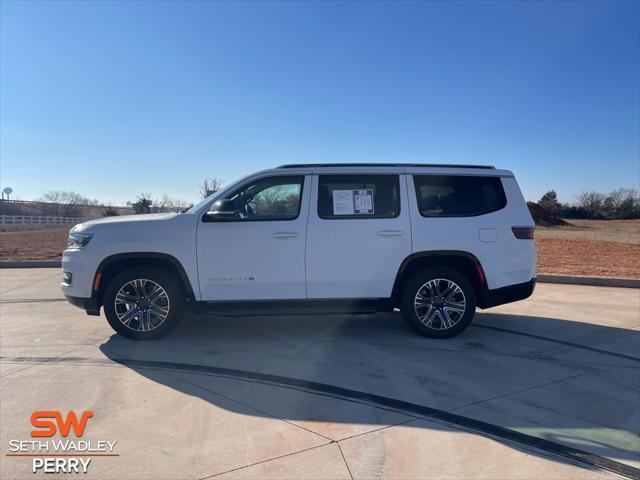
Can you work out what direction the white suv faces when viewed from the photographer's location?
facing to the left of the viewer

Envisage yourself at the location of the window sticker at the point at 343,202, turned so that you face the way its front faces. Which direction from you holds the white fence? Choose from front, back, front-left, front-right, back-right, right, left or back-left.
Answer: back-right

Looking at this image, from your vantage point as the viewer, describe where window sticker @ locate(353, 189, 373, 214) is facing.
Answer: facing the viewer

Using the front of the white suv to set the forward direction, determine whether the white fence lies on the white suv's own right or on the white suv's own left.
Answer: on the white suv's own right

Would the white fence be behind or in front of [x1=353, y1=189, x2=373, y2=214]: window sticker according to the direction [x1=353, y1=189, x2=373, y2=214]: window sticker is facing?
behind
